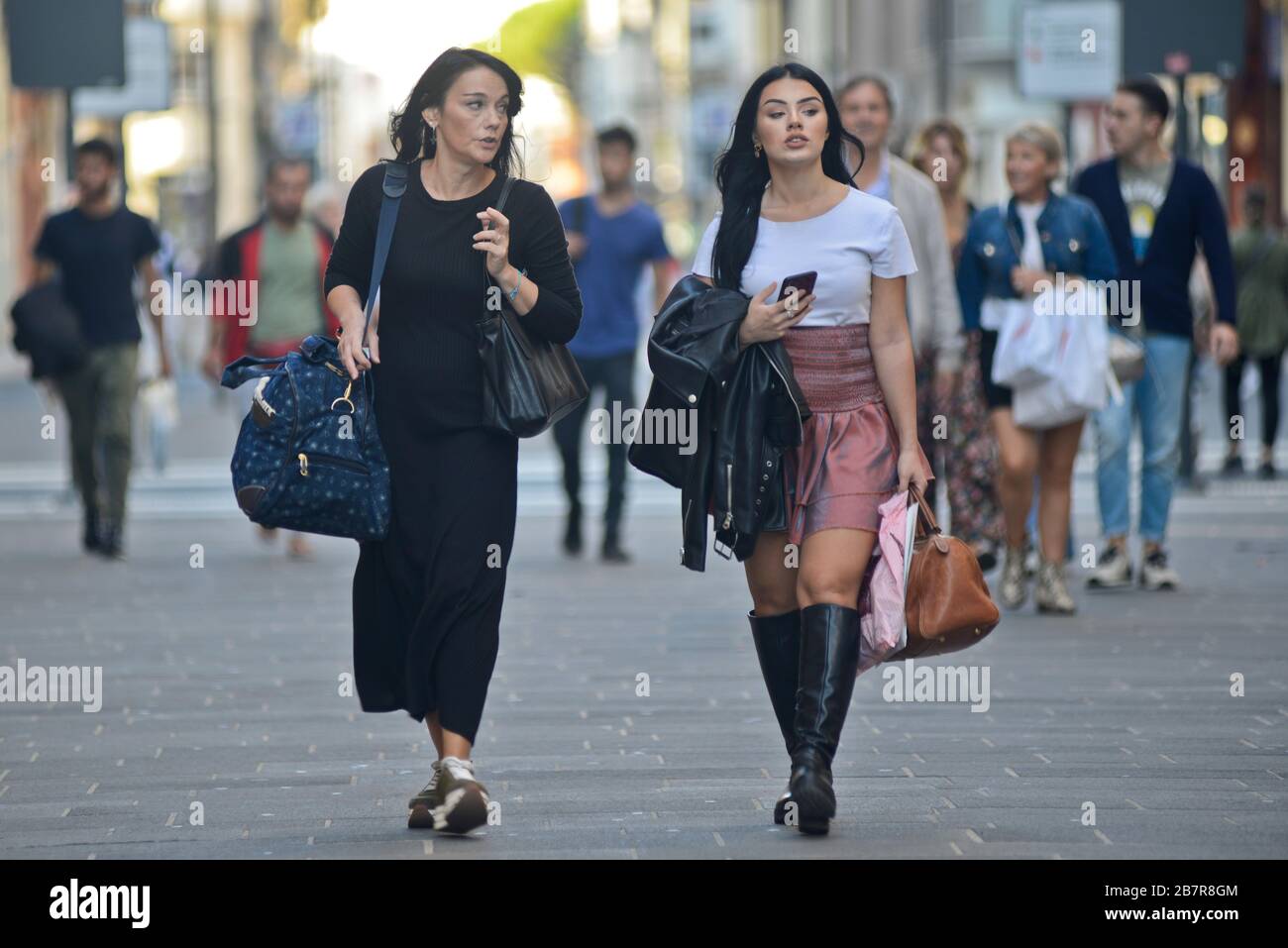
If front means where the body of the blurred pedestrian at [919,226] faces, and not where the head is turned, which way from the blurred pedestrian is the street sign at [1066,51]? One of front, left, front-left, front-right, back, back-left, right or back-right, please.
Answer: back

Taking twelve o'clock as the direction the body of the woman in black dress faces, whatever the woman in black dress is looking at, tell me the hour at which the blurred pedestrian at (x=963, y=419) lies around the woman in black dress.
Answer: The blurred pedestrian is roughly at 7 o'clock from the woman in black dress.

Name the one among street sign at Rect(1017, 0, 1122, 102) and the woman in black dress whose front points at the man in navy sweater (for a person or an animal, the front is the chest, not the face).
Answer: the street sign

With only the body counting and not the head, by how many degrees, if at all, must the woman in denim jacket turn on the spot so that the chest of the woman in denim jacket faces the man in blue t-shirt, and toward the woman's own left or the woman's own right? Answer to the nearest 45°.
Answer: approximately 135° to the woman's own right

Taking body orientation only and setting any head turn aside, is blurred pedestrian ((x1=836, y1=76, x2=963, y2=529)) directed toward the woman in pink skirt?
yes

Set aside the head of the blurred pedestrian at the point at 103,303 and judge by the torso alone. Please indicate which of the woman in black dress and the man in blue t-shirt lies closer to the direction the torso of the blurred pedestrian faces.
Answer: the woman in black dress

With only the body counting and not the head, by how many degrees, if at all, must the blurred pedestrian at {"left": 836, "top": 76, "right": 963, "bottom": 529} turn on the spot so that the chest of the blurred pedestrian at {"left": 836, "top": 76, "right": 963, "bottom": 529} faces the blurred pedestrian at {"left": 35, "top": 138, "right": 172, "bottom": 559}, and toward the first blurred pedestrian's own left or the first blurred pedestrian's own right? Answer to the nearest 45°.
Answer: approximately 135° to the first blurred pedestrian's own right

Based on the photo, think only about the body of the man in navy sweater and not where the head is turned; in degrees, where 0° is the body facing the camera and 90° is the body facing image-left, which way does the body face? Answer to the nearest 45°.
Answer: approximately 0°

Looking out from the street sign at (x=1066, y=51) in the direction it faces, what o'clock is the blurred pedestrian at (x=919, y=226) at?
The blurred pedestrian is roughly at 12 o'clock from the street sign.

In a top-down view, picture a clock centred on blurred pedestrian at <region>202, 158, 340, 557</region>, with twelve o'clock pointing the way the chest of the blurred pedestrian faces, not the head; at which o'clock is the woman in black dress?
The woman in black dress is roughly at 12 o'clock from the blurred pedestrian.
